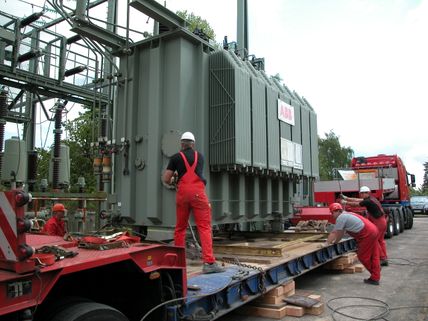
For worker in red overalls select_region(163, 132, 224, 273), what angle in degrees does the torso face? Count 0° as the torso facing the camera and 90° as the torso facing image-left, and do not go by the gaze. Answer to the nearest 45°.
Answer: approximately 180°

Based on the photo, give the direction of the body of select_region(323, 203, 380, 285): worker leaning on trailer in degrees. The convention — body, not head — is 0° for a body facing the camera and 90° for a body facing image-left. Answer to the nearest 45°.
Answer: approximately 90°

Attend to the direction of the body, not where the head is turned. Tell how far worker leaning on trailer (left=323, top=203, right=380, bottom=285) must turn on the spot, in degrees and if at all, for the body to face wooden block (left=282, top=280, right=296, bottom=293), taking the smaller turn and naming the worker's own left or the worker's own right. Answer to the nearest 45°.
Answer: approximately 45° to the worker's own left

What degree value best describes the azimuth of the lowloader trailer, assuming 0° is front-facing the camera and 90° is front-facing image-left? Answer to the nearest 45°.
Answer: approximately 225°

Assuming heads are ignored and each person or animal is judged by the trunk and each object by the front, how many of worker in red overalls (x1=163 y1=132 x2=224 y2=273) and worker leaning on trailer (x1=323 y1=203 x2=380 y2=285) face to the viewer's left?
1

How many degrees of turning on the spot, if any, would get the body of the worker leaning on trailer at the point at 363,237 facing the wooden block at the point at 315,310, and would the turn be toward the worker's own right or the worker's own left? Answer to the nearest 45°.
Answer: approximately 90° to the worker's own left

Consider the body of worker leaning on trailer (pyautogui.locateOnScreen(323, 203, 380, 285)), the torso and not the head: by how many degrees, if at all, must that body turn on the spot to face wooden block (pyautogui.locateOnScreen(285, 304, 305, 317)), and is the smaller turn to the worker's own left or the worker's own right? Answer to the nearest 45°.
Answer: approximately 90° to the worker's own left

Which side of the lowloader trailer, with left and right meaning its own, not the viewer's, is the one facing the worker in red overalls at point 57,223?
left

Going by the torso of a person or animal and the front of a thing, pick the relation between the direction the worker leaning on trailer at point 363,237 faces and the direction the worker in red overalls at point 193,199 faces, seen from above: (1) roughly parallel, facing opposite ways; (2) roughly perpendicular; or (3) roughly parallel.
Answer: roughly perpendicular
